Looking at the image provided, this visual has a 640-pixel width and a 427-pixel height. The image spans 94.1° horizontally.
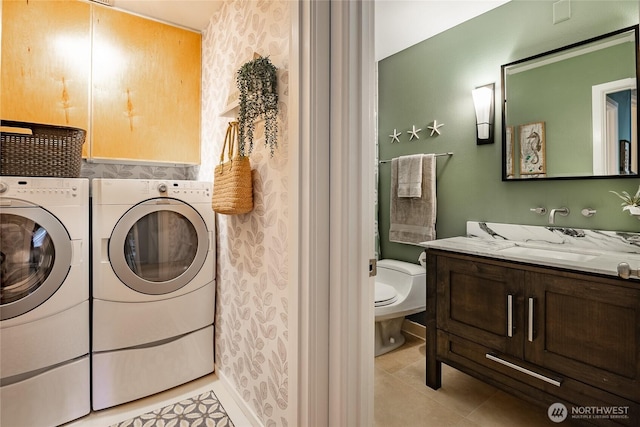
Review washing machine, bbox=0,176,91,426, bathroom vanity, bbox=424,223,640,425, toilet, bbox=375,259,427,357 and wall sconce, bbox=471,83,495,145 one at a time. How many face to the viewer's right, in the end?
0

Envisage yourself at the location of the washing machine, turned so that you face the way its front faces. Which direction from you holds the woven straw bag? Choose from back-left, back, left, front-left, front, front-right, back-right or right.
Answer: front-left

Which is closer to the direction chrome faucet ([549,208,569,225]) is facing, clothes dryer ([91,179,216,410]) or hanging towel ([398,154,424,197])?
the clothes dryer

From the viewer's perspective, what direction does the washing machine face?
toward the camera

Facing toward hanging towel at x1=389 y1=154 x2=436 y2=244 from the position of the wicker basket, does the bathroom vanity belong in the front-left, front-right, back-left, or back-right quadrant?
front-right

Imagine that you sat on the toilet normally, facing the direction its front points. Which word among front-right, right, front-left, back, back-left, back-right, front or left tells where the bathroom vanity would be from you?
left

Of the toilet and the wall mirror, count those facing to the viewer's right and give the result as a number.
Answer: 0

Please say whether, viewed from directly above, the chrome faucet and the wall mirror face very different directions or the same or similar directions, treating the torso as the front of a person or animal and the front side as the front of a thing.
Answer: same or similar directions

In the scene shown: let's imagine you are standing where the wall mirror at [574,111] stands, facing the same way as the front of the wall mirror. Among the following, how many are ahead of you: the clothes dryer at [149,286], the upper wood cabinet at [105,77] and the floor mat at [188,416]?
3

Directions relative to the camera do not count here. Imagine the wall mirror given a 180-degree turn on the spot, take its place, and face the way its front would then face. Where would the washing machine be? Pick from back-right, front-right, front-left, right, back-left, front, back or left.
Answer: back

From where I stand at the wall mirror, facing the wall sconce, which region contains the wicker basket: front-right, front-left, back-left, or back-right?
front-left

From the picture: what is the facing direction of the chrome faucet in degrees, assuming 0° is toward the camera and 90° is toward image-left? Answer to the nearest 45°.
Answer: approximately 45°

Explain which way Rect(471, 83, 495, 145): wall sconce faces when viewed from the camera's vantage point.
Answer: facing the viewer and to the left of the viewer
